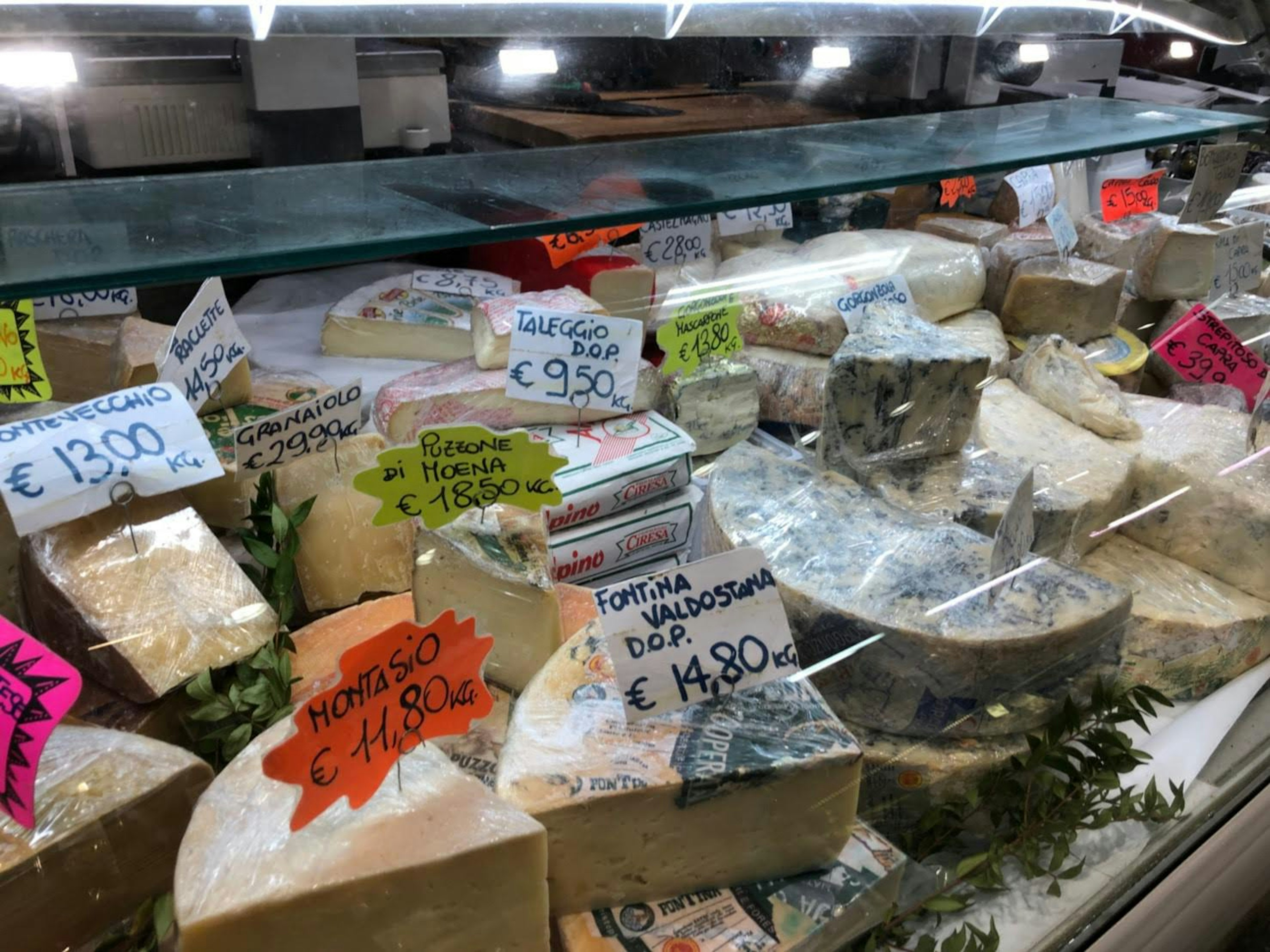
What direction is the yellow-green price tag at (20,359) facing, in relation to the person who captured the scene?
facing the viewer

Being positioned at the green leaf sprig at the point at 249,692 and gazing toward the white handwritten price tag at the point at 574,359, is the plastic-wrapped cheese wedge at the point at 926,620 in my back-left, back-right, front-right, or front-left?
front-right

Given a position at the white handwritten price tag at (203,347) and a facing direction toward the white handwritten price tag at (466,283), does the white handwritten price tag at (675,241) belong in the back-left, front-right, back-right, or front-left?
front-right

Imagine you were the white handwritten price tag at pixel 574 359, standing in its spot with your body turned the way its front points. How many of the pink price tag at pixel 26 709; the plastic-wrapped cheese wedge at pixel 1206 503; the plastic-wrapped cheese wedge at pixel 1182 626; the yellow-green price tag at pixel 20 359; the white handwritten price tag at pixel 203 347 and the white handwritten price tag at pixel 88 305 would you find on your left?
2

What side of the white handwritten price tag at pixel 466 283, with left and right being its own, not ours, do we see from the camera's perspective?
front

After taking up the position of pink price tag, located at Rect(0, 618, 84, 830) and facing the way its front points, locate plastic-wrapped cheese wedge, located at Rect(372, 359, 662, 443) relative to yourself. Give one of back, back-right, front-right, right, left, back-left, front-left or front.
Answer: back-left

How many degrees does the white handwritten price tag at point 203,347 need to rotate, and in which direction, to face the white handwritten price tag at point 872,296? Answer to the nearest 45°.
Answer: approximately 45° to its left

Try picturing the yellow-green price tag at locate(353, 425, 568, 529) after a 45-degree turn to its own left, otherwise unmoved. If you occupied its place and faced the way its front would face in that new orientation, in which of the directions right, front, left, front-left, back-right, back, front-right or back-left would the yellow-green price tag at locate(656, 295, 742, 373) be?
left

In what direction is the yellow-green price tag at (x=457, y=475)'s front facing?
toward the camera

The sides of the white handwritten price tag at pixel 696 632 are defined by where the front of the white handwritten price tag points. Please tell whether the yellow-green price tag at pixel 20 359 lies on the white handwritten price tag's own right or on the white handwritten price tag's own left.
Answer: on the white handwritten price tag's own right

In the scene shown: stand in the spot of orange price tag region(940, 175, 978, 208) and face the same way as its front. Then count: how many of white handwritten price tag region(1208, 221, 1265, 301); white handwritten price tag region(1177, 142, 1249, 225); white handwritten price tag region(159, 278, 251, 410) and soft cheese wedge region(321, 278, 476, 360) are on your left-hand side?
2

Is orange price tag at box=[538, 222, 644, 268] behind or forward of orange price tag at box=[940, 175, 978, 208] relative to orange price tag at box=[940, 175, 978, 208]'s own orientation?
forward

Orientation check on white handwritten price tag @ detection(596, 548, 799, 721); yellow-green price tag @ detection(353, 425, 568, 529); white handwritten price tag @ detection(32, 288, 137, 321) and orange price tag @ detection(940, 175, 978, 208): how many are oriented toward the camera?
4

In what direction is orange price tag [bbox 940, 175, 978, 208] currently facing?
toward the camera
